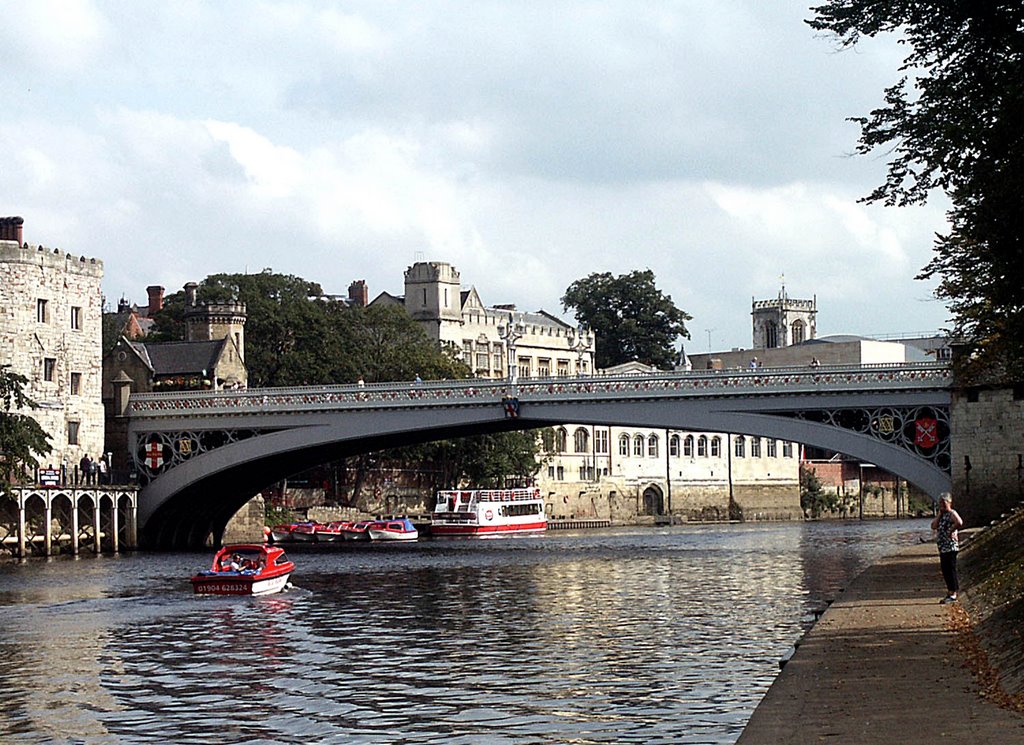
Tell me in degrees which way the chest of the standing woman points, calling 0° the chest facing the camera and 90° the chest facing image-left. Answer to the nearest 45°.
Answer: approximately 45°
